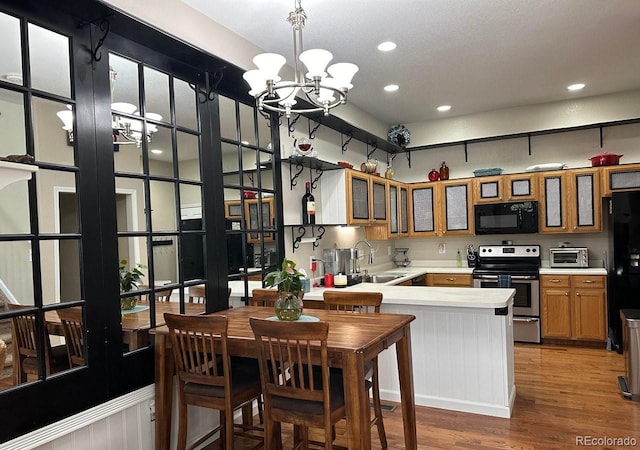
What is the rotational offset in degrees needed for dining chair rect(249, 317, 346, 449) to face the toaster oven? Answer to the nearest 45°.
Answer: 0° — it already faces it

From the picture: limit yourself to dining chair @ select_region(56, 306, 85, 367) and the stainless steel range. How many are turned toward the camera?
1

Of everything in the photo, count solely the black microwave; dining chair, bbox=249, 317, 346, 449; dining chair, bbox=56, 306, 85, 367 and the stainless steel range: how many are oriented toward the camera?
2

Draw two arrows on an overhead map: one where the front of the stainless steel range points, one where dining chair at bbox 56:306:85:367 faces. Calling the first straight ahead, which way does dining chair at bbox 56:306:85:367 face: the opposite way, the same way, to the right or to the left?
the opposite way

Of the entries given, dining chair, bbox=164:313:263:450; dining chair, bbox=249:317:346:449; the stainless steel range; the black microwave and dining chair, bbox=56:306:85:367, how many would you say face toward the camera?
2

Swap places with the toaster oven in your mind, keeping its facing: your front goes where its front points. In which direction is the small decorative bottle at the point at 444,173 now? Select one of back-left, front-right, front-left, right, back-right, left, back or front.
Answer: right

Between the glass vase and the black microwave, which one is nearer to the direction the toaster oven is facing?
the glass vase

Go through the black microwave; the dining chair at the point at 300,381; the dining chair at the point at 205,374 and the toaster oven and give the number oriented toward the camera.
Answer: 2

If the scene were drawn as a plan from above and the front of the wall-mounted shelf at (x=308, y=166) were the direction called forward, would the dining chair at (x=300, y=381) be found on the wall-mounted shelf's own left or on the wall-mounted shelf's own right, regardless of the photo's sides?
on the wall-mounted shelf's own right

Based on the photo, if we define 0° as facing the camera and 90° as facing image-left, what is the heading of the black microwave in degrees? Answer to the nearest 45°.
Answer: approximately 0°
